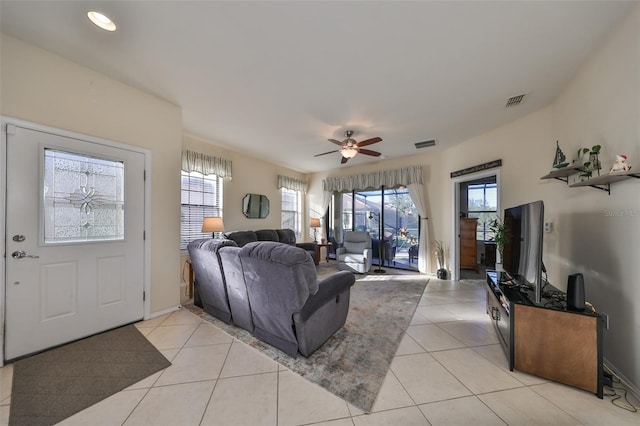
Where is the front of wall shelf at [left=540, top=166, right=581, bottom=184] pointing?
to the viewer's left

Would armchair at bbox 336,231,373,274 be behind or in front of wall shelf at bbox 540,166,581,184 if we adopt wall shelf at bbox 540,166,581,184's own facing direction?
in front

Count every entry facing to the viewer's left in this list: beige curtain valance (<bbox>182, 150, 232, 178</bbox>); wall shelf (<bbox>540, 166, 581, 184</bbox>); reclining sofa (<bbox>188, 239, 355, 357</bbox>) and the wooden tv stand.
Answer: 2

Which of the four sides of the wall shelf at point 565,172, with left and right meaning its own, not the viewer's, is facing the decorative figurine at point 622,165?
left

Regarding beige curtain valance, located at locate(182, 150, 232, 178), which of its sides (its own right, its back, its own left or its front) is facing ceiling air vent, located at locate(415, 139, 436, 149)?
front

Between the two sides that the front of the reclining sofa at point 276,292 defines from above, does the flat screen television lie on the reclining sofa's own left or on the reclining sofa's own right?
on the reclining sofa's own right

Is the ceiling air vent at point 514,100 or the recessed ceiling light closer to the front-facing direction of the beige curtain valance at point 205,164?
the ceiling air vent

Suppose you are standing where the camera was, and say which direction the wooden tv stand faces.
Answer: facing to the left of the viewer

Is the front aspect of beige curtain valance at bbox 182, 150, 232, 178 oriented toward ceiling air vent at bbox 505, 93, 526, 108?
yes

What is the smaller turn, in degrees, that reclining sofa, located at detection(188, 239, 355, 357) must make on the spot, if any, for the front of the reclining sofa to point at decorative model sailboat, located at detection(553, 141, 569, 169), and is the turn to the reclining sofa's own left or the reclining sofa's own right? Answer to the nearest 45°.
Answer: approximately 45° to the reclining sofa's own right

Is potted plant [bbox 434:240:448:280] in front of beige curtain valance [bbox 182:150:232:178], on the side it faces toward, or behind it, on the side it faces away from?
in front

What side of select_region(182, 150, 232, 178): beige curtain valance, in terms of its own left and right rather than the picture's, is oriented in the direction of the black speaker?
front

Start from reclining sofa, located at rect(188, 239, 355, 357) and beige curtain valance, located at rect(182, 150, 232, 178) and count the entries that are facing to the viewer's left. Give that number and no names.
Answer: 0
